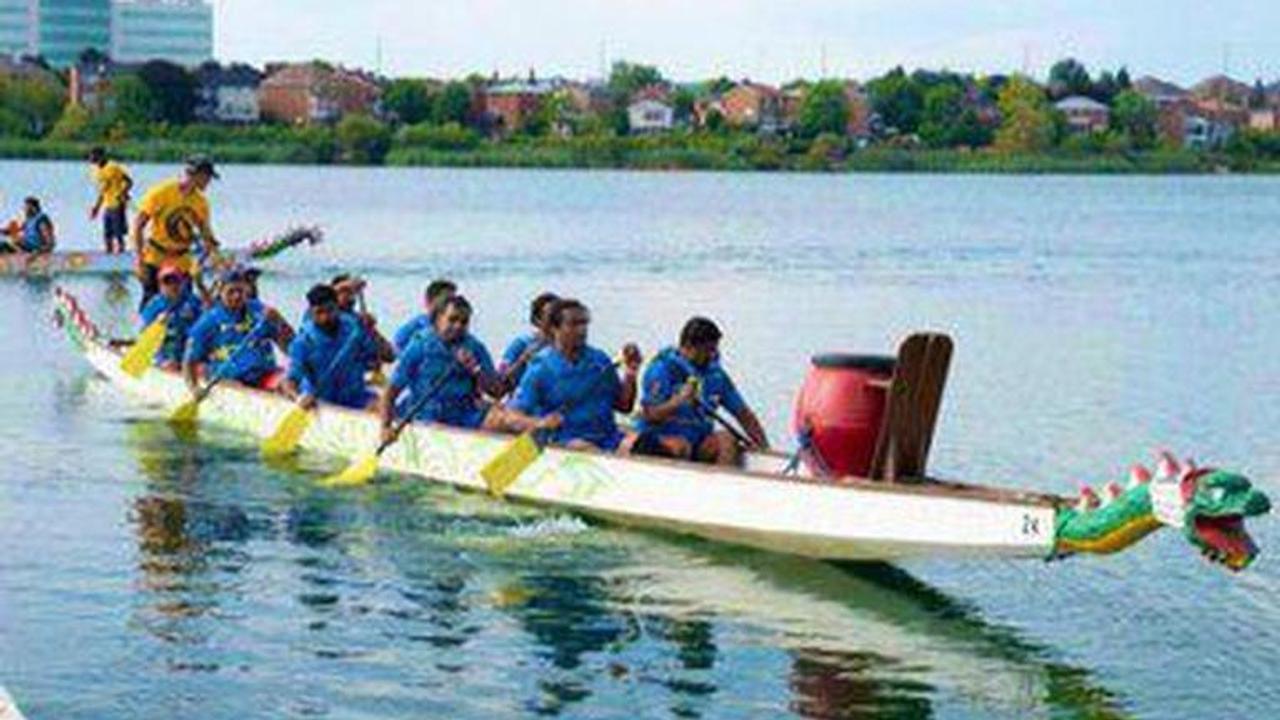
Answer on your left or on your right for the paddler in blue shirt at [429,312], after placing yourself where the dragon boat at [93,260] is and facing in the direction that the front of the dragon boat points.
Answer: on your right

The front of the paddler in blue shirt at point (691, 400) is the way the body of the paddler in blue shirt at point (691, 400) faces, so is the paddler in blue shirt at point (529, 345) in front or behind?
behind

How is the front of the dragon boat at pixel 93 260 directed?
to the viewer's right

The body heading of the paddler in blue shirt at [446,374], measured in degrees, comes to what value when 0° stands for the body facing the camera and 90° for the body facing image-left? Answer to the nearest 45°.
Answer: approximately 315°

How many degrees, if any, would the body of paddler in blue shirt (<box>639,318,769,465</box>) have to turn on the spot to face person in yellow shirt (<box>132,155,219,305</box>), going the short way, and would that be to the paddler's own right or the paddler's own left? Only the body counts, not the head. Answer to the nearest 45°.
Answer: approximately 180°

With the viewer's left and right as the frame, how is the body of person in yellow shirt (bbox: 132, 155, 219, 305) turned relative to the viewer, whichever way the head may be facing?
facing the viewer and to the right of the viewer

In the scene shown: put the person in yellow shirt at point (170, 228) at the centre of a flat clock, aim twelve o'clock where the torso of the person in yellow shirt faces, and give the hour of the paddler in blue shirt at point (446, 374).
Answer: The paddler in blue shirt is roughly at 1 o'clock from the person in yellow shirt.

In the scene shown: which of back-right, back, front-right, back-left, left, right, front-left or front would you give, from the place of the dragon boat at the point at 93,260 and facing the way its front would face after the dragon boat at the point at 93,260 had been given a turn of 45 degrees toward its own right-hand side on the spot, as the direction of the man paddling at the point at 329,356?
front-right
